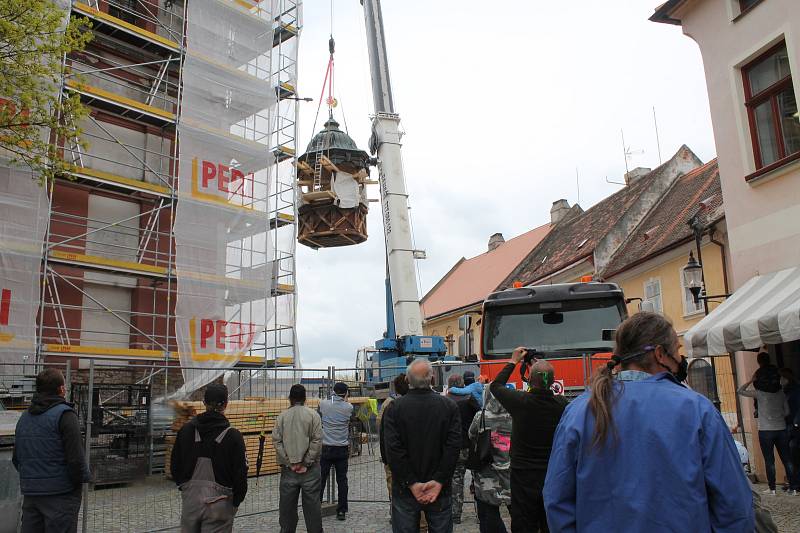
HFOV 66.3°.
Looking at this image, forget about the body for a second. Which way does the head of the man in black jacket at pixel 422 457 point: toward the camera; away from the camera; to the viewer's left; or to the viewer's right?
away from the camera

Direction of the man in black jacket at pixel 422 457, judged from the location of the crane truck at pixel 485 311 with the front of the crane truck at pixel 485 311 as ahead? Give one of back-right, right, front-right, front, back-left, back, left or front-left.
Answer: front

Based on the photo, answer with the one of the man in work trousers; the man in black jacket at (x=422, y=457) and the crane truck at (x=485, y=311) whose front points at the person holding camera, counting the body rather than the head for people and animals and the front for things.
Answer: the crane truck

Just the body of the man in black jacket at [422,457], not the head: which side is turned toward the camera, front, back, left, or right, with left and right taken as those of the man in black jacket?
back

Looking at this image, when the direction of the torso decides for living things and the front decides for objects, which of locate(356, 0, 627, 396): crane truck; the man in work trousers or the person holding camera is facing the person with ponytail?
the crane truck

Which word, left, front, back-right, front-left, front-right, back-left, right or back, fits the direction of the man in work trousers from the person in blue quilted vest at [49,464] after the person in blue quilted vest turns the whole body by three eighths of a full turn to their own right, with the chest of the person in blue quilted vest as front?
front-left

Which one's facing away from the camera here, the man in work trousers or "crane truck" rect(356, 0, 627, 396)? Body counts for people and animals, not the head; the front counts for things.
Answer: the man in work trousers

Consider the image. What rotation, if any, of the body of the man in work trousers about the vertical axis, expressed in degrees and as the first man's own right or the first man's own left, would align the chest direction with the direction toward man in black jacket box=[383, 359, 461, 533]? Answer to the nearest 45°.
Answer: approximately 90° to the first man's own right

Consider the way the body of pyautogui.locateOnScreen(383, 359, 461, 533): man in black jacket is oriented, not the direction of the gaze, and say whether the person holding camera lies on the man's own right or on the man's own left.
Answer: on the man's own right

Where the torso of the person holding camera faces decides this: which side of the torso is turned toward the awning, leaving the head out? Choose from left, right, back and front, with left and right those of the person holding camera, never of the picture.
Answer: right

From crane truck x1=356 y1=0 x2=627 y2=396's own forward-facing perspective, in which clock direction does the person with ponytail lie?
The person with ponytail is roughly at 12 o'clock from the crane truck.

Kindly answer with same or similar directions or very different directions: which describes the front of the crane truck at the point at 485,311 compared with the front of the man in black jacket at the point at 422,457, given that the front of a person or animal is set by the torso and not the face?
very different directions

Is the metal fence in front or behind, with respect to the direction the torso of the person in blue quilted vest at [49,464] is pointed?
in front

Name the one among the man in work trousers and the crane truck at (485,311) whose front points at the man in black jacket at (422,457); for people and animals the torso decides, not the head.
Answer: the crane truck

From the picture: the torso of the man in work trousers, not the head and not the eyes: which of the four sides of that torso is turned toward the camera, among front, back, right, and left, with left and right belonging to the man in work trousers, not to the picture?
back

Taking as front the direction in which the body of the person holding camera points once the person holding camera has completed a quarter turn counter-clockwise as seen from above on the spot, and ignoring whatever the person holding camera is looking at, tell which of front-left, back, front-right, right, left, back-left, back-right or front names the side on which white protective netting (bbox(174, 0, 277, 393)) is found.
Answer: right

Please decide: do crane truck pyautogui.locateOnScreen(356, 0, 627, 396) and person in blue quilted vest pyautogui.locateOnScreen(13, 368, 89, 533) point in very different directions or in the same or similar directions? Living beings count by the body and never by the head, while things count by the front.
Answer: very different directions

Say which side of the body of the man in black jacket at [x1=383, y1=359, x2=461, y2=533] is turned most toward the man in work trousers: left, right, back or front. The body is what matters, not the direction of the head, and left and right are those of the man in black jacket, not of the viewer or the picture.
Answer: left

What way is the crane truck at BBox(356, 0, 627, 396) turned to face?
toward the camera

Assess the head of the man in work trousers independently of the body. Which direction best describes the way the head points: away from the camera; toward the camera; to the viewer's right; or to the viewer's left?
away from the camera
